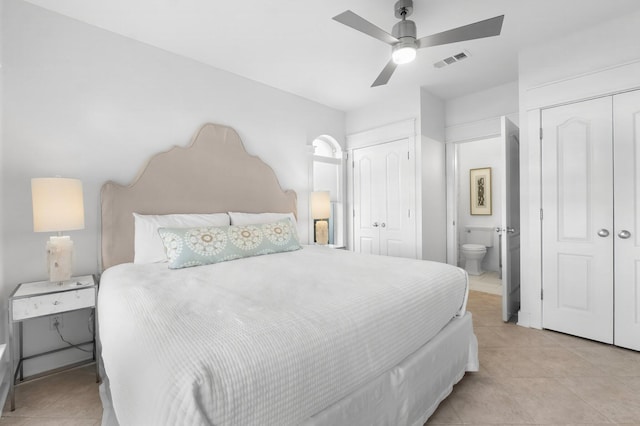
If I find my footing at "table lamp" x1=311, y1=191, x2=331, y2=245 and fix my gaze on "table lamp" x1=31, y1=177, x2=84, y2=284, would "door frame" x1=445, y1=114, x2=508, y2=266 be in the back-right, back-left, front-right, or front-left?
back-left

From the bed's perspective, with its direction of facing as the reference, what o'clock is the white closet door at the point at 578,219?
The white closet door is roughly at 10 o'clock from the bed.

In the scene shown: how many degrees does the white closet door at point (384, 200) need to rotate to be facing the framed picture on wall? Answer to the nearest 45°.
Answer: approximately 180°

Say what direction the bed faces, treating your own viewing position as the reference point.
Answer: facing the viewer and to the right of the viewer

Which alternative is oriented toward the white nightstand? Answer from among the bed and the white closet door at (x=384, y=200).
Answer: the white closet door

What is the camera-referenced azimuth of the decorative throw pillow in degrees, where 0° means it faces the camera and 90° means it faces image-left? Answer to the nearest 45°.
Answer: approximately 315°

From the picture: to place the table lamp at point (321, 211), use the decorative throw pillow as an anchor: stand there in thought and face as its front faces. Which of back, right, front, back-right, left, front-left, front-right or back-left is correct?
left

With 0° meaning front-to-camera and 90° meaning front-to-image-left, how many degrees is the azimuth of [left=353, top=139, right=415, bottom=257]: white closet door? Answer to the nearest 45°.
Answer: approximately 45°

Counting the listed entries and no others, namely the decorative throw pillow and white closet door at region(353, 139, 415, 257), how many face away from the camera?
0

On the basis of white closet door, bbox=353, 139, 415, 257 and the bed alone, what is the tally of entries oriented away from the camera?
0

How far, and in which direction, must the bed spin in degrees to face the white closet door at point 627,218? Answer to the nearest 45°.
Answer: approximately 45° to its left

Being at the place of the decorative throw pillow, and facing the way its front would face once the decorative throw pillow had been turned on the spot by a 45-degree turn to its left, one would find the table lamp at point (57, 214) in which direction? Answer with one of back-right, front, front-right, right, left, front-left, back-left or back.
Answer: back

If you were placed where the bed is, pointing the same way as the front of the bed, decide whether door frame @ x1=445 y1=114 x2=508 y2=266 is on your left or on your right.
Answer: on your left

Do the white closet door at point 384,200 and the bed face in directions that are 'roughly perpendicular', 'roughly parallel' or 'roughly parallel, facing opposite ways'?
roughly perpendicular
